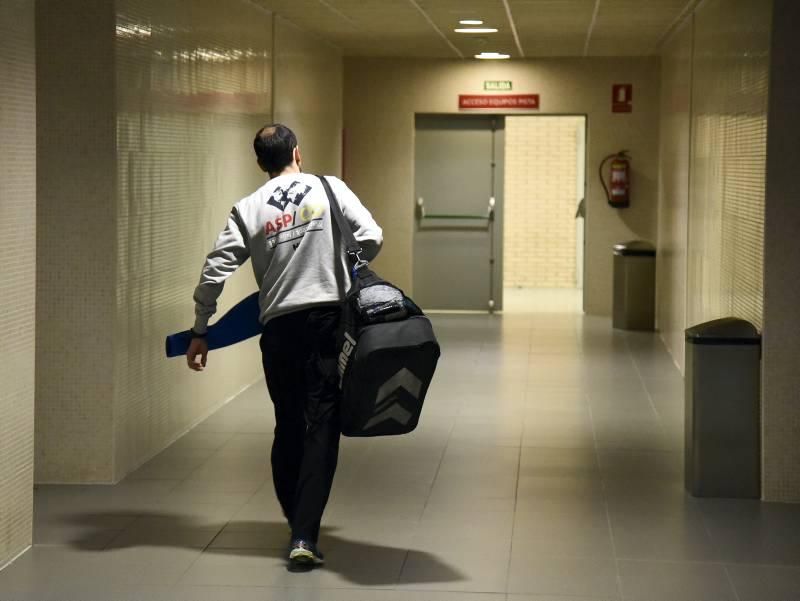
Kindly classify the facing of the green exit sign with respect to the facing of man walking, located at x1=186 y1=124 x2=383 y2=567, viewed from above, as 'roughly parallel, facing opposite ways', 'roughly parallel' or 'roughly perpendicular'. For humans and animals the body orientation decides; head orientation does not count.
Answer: roughly parallel, facing opposite ways

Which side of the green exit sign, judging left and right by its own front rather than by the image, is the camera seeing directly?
front

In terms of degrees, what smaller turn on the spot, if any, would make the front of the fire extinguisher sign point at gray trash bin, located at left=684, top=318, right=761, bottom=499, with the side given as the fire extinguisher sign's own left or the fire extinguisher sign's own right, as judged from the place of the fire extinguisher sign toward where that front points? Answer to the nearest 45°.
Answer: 0° — it already faces it

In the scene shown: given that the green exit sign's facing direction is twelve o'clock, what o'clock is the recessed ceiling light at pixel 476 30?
The recessed ceiling light is roughly at 12 o'clock from the green exit sign.

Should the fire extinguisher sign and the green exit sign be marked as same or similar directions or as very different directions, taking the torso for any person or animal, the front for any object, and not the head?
same or similar directions

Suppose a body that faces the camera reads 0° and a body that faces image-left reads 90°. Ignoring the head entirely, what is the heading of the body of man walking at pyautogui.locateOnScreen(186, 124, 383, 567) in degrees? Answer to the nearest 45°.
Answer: approximately 180°

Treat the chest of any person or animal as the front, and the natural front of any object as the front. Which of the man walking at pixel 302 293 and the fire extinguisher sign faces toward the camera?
the fire extinguisher sign

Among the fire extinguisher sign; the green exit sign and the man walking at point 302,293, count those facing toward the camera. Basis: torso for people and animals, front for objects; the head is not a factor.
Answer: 2

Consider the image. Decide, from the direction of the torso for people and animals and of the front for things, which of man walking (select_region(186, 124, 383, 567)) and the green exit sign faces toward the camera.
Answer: the green exit sign

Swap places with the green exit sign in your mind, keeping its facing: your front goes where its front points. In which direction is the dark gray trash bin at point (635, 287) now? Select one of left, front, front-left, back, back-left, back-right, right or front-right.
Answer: front-left

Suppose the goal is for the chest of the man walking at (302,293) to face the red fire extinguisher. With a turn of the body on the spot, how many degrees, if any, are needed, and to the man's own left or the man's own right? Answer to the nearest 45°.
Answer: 0° — they already face it

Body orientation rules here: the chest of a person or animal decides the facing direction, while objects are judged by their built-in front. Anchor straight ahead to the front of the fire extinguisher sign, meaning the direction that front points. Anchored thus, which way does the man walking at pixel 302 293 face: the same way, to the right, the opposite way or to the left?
the opposite way

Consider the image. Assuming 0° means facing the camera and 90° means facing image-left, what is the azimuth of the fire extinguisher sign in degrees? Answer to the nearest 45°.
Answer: approximately 0°

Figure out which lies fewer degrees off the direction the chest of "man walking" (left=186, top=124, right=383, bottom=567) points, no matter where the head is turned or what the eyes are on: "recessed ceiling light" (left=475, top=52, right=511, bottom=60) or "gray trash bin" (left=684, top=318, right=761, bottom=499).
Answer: the recessed ceiling light
